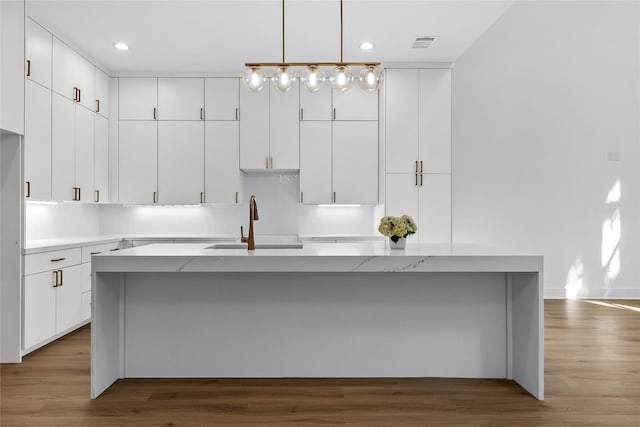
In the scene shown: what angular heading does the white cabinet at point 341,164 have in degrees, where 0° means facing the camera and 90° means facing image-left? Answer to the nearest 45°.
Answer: approximately 0°

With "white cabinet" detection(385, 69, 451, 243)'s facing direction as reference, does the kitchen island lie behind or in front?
in front

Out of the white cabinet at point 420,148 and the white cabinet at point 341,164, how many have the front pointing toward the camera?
2

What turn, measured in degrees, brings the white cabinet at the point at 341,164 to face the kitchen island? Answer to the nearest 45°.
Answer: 0° — it already faces it

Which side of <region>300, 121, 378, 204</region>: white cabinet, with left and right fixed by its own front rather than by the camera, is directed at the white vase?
front

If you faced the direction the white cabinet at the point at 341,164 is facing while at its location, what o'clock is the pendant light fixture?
The pendant light fixture is roughly at 12 o'clock from the white cabinet.

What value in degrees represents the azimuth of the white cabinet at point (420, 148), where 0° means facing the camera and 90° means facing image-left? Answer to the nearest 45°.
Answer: approximately 0°

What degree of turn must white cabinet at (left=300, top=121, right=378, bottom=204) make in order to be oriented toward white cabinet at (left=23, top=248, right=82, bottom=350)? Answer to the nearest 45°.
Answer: approximately 45° to its right

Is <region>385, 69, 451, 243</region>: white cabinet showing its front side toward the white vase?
yes

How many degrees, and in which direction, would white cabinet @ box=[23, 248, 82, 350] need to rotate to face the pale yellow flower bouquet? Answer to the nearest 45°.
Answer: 0° — it already faces it

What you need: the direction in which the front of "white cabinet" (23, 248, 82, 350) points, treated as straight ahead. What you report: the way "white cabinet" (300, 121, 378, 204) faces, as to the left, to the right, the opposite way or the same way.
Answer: to the right
